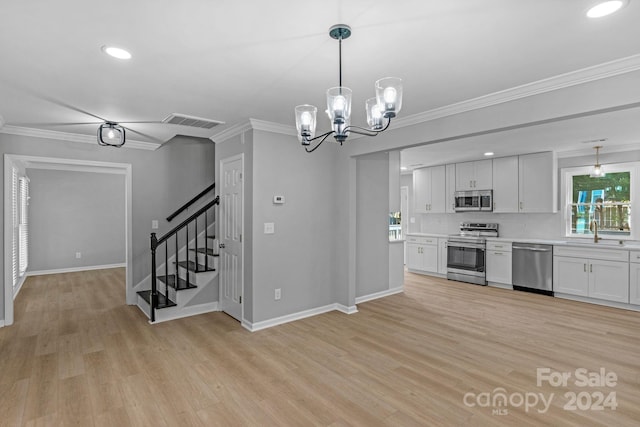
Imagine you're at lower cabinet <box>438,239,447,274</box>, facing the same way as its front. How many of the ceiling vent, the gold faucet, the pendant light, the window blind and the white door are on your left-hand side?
2

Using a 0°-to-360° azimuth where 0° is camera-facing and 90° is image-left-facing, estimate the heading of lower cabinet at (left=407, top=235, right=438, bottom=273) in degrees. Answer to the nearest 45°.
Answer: approximately 45°

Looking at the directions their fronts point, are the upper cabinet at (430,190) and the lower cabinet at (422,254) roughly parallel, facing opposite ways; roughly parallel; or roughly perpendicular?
roughly parallel

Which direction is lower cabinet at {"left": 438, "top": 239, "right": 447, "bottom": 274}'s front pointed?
toward the camera

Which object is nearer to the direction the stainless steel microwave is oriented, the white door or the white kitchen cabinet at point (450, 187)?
the white door

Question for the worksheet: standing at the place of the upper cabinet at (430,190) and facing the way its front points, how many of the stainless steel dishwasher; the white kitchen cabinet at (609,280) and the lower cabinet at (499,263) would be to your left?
3

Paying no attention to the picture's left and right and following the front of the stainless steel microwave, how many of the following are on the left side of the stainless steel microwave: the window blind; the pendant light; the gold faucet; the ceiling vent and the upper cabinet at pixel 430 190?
2

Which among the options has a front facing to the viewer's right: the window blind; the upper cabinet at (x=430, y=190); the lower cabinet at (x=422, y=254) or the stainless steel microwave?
the window blind

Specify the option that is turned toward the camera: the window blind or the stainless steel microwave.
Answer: the stainless steel microwave

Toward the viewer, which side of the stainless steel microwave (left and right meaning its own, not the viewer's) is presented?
front

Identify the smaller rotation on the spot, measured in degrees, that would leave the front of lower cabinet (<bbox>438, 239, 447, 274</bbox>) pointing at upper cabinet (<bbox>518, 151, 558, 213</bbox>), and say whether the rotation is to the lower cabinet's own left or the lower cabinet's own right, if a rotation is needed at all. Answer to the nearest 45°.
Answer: approximately 90° to the lower cabinet's own left

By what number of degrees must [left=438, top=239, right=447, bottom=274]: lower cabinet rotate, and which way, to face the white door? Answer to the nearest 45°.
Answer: approximately 45° to its right

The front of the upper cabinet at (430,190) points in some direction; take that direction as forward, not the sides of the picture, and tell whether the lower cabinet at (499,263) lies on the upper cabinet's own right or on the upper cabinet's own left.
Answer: on the upper cabinet's own left

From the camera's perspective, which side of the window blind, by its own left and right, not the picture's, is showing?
right

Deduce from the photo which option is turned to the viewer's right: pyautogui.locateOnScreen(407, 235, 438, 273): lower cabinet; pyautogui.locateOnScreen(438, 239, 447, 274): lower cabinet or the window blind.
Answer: the window blind
